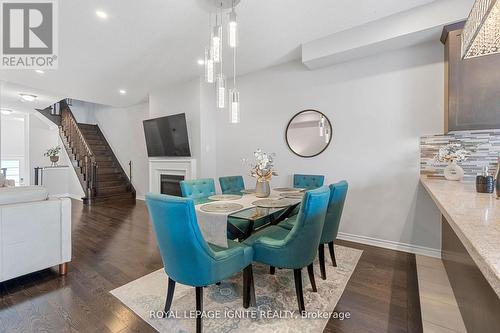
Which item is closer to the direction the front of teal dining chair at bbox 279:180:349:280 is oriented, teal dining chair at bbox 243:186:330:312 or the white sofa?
the white sofa

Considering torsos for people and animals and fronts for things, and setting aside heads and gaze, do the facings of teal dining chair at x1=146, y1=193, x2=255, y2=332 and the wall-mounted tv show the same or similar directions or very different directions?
very different directions

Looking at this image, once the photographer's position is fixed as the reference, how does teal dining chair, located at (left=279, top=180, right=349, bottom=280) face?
facing away from the viewer and to the left of the viewer

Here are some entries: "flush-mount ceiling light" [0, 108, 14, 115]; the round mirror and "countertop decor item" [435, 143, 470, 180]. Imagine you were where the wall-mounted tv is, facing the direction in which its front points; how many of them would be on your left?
2

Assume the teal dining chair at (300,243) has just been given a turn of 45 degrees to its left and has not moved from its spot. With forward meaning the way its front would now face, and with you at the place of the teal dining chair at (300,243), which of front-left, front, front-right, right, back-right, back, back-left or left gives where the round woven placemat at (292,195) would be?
right

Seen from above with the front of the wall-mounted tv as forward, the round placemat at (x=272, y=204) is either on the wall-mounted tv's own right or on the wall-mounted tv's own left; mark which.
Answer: on the wall-mounted tv's own left

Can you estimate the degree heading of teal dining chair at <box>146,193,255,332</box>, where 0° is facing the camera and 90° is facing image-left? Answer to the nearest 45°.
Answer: approximately 225°

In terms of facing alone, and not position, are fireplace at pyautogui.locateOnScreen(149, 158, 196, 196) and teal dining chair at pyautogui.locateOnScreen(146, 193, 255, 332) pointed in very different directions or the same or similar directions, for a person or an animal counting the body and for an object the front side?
very different directions

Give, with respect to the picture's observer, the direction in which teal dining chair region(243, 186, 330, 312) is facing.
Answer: facing away from the viewer and to the left of the viewer

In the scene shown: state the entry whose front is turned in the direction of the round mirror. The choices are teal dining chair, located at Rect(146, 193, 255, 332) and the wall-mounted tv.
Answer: the teal dining chair
